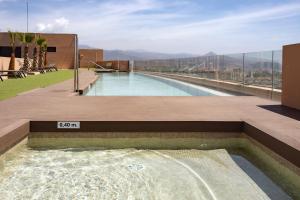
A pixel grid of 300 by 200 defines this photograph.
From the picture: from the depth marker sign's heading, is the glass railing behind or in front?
behind

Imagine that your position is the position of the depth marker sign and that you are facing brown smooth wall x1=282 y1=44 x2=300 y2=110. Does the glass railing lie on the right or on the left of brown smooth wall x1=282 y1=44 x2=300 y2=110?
left

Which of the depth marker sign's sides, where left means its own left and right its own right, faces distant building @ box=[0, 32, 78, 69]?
back

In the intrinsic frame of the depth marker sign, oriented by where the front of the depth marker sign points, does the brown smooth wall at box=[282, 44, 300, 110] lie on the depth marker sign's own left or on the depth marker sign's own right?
on the depth marker sign's own left

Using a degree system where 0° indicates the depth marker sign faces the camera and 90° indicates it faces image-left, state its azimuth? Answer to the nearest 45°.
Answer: approximately 0°

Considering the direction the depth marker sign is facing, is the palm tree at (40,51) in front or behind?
behind
